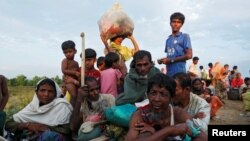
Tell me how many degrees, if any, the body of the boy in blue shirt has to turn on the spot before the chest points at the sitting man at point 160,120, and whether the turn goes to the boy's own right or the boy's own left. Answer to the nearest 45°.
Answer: approximately 45° to the boy's own left

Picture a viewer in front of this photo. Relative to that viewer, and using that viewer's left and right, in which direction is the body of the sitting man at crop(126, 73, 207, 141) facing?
facing the viewer

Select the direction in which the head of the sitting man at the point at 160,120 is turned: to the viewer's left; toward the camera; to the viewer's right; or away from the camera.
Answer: toward the camera

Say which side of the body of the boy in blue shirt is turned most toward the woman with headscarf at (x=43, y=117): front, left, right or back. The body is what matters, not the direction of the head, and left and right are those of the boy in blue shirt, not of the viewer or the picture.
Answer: front

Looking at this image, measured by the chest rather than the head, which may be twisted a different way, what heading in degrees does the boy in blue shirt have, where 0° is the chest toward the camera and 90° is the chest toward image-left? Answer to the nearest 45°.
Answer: approximately 45°

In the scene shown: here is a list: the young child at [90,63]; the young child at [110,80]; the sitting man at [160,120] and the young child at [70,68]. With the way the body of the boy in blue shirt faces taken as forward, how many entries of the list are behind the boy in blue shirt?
0

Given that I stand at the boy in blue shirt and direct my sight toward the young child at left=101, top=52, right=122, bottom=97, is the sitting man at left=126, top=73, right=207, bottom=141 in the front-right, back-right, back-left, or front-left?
front-left

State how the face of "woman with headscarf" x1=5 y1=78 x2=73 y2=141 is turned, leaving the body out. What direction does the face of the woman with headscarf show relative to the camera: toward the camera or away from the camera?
toward the camera

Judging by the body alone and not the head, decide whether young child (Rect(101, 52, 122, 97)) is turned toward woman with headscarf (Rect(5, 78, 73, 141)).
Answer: no

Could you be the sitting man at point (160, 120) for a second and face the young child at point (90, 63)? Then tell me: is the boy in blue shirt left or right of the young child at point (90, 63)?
right

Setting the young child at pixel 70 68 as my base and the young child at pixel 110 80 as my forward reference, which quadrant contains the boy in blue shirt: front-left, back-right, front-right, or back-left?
front-left

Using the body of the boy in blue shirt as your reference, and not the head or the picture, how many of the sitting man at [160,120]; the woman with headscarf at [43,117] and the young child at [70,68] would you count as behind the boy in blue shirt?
0

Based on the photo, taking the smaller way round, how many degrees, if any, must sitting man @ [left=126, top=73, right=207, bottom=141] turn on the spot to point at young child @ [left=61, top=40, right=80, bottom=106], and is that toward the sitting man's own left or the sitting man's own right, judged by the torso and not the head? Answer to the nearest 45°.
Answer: approximately 135° to the sitting man's own right

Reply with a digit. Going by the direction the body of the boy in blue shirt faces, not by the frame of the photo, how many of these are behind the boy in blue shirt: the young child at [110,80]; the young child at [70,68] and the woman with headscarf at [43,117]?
0

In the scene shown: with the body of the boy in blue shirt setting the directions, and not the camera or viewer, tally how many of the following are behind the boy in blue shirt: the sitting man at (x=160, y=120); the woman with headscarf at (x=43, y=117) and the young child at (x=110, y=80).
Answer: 0

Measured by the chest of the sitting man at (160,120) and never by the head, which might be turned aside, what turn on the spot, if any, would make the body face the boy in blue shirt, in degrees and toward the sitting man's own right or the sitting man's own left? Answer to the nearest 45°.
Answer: approximately 180°
